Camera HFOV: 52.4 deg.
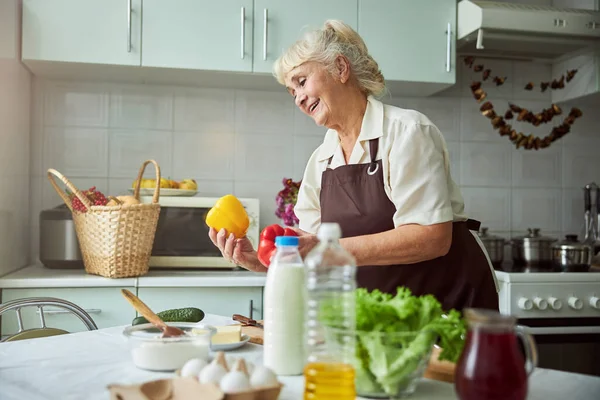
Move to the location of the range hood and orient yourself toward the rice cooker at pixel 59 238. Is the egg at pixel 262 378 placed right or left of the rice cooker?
left

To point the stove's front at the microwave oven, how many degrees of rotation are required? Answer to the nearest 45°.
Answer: approximately 90° to its right

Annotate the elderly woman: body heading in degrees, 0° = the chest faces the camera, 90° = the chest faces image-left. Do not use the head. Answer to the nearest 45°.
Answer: approximately 45°

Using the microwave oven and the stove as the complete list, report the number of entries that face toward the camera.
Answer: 2

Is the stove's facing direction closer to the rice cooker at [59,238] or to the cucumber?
the cucumber

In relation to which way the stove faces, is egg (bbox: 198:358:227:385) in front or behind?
in front

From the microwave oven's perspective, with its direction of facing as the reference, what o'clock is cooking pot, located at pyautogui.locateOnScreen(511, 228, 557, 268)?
The cooking pot is roughly at 9 o'clock from the microwave oven.

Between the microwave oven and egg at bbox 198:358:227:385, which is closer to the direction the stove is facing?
the egg

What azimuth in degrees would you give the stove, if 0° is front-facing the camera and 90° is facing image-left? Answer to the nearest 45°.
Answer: approximately 0°

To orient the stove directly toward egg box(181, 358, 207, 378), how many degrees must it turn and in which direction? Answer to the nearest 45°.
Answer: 0° — it already faces it

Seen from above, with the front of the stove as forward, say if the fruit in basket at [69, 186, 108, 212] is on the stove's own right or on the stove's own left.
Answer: on the stove's own right

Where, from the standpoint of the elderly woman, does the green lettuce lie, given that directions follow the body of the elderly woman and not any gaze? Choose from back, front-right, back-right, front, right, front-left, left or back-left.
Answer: front-left

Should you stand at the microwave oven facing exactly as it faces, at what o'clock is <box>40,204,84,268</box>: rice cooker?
The rice cooker is roughly at 3 o'clock from the microwave oven.

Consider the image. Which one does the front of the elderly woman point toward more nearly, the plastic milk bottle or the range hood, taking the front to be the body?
the plastic milk bottle

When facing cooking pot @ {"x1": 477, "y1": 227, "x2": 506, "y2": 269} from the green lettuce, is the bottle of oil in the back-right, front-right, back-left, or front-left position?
back-left

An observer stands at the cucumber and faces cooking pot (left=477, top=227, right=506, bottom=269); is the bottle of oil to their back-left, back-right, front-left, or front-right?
back-right

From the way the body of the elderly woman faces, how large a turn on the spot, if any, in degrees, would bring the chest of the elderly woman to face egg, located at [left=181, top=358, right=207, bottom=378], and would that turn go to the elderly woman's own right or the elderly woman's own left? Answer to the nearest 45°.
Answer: approximately 45° to the elderly woman's own left
